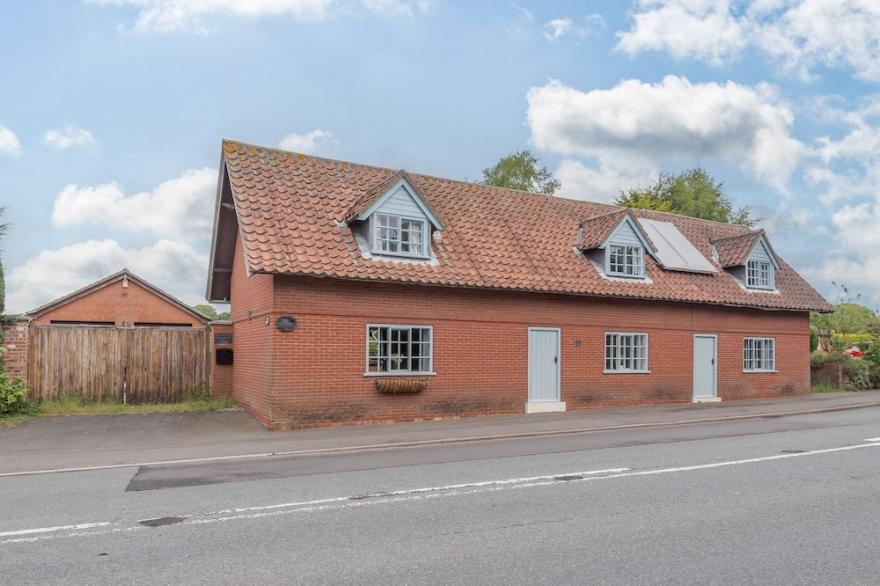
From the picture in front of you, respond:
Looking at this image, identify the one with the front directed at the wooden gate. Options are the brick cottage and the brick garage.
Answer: the brick garage

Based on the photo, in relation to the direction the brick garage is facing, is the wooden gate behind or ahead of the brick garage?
ahead

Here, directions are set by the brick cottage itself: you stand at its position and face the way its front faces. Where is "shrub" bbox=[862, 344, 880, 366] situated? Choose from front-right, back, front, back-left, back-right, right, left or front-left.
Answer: left

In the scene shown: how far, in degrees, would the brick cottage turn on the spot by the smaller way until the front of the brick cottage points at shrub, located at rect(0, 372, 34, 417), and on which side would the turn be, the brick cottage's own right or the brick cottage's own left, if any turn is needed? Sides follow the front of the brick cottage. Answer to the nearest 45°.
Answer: approximately 135° to the brick cottage's own right

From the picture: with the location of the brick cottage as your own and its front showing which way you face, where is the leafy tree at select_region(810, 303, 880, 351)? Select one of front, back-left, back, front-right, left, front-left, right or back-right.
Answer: left

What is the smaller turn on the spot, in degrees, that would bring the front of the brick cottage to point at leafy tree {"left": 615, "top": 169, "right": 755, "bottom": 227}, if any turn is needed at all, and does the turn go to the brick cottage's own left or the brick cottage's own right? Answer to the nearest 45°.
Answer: approximately 135° to the brick cottage's own left

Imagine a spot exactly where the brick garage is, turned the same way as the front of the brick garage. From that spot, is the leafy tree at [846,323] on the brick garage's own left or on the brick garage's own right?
on the brick garage's own left

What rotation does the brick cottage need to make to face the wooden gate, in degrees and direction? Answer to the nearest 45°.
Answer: approximately 135° to its right

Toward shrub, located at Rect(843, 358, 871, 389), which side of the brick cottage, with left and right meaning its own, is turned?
left

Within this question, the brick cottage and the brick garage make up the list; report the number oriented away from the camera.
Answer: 0

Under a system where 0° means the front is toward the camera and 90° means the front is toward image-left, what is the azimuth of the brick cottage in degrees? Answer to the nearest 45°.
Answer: approximately 315°

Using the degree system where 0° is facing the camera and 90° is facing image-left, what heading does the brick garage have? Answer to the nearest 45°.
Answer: approximately 0°
